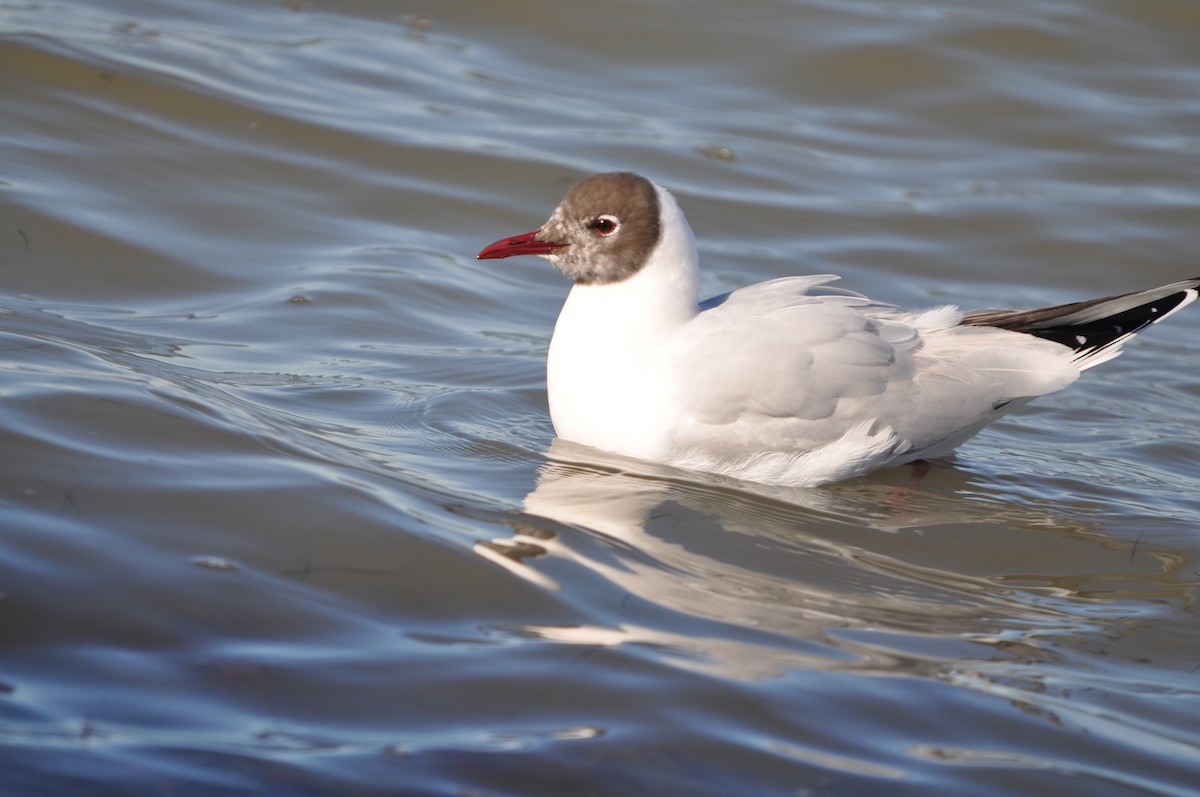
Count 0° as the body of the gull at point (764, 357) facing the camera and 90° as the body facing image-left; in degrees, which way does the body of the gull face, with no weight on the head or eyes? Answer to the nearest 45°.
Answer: approximately 90°
